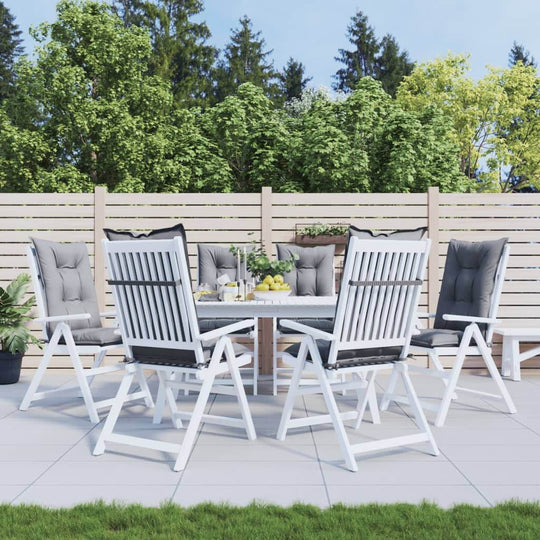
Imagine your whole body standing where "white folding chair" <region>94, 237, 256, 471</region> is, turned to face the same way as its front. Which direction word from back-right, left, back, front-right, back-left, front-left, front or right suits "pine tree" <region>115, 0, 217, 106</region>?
front-left

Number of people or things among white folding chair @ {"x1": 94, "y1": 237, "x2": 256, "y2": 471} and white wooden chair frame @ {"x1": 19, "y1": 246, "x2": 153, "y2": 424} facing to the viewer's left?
0

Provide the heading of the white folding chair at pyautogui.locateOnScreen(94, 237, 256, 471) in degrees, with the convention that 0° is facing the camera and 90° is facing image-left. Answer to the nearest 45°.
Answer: approximately 225°

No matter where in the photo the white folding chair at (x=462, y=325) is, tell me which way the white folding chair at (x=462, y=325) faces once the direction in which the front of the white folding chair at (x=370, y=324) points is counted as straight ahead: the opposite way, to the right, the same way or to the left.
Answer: to the left

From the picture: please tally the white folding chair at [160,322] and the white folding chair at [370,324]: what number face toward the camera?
0

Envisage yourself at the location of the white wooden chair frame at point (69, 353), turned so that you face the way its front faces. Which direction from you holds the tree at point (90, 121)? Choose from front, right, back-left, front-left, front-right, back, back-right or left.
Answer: back-left

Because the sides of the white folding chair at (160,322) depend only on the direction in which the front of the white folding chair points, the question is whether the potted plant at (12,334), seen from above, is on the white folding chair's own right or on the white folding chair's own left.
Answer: on the white folding chair's own left

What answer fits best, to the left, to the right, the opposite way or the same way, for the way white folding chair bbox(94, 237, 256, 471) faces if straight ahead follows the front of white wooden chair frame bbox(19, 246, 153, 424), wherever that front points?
to the left

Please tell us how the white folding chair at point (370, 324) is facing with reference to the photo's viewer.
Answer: facing away from the viewer and to the left of the viewer

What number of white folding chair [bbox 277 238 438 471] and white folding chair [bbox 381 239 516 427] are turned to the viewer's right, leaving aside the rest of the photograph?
0

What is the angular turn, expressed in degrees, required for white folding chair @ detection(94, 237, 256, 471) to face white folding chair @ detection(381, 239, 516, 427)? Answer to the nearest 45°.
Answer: approximately 45° to its right

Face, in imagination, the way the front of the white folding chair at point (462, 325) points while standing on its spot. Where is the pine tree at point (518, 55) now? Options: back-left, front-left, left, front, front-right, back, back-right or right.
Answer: back-right
